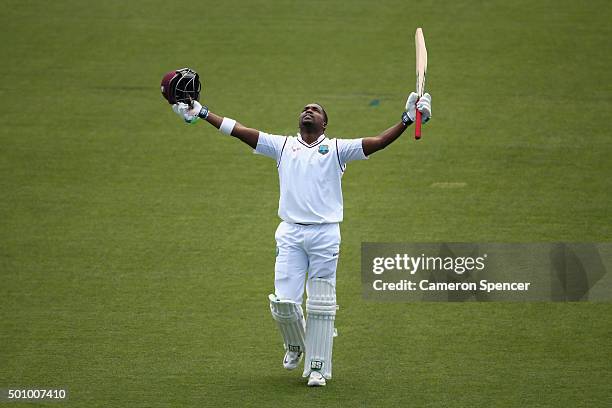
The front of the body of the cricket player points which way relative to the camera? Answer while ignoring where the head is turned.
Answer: toward the camera
